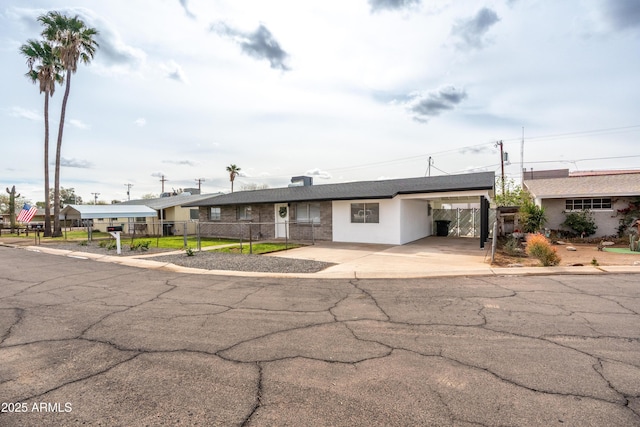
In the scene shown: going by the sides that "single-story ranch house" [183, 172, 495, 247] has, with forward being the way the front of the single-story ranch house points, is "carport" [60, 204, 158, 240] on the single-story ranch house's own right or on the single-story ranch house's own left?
on the single-story ranch house's own right

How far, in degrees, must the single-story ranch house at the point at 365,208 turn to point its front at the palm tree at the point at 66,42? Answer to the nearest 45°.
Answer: approximately 45° to its right

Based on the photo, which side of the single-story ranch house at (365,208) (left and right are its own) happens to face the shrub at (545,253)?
left

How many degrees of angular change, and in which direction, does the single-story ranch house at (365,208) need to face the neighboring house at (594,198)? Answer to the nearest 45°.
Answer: approximately 135° to its left

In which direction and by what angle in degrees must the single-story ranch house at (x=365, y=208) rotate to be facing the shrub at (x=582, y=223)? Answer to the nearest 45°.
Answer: approximately 135° to its left

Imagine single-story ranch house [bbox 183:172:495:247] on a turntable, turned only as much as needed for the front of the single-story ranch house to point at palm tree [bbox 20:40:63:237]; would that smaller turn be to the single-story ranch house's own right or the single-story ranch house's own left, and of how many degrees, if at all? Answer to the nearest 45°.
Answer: approximately 45° to the single-story ranch house's own right

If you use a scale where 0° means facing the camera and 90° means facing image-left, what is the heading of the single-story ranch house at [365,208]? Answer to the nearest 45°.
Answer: approximately 45°
